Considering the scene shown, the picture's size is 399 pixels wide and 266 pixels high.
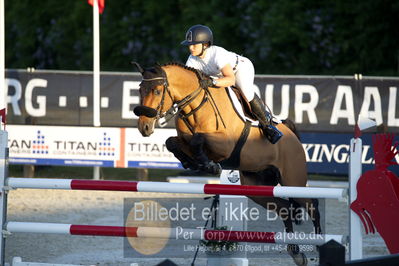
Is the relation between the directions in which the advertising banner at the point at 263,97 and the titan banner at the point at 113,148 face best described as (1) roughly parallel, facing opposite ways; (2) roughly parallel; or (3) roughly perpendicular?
roughly parallel

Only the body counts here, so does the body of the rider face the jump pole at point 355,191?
no

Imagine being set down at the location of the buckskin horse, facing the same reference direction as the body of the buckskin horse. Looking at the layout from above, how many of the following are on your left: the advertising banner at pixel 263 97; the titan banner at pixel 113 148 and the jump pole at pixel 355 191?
1

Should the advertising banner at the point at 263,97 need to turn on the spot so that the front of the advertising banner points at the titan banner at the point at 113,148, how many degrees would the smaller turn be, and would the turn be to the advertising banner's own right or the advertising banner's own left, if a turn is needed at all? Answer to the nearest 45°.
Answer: approximately 90° to the advertising banner's own right

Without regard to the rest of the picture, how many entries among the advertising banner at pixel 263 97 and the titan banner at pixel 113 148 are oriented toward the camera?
2

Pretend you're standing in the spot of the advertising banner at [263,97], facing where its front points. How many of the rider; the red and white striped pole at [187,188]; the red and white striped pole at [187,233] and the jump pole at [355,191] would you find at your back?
0

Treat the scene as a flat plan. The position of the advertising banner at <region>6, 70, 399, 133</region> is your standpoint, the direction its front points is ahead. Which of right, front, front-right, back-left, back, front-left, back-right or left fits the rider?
front

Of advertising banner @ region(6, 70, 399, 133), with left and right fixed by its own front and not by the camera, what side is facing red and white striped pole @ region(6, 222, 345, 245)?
front

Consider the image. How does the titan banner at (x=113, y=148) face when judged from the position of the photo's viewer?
facing the viewer

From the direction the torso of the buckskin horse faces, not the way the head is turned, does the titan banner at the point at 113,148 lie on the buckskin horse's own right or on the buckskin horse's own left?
on the buckskin horse's own right

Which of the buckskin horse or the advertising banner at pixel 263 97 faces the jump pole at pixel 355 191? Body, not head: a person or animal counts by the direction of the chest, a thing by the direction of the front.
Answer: the advertising banner

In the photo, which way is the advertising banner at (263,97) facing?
toward the camera

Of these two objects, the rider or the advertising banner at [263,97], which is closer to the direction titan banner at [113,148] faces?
the rider

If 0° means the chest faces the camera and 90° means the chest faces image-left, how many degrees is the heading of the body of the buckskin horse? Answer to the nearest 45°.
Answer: approximately 45°

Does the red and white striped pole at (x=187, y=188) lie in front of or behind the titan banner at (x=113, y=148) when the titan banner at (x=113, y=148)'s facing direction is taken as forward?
in front
